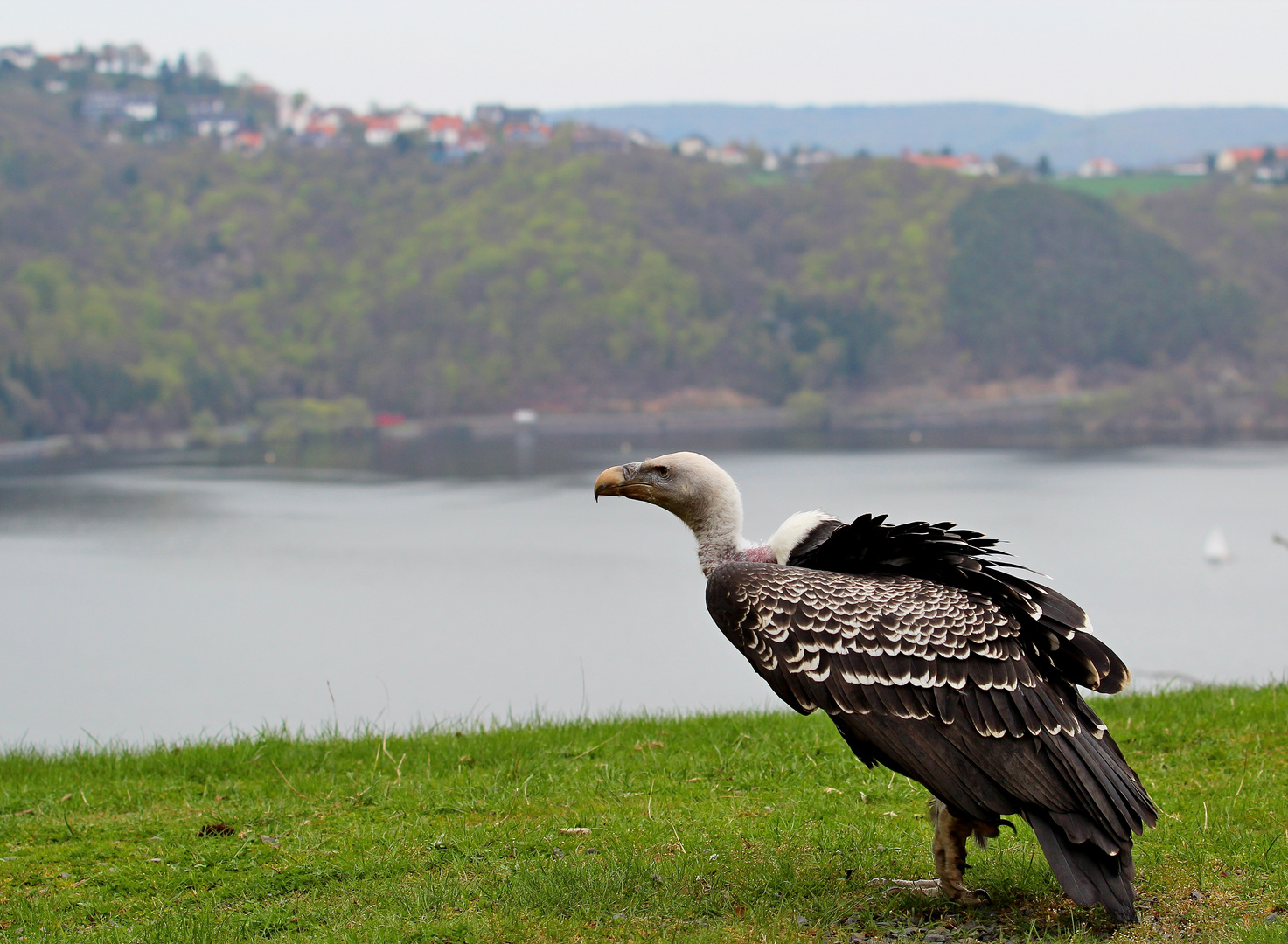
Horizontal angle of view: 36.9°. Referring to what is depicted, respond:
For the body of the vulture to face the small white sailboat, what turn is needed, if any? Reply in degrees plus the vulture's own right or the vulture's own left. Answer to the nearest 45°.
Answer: approximately 90° to the vulture's own right

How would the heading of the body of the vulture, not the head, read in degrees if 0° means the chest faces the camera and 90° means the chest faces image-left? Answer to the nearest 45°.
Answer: approximately 90°
